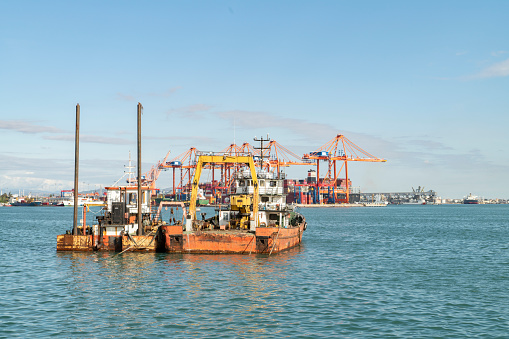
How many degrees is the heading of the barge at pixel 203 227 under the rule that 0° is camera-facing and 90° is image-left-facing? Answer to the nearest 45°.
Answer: approximately 225°
